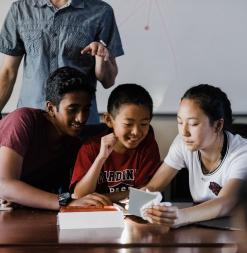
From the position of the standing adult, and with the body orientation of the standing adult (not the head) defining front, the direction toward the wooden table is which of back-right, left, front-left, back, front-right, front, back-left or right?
front

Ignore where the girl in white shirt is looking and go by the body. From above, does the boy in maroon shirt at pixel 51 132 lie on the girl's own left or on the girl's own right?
on the girl's own right

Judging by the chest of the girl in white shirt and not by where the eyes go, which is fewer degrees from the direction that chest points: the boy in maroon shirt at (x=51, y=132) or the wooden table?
the wooden table

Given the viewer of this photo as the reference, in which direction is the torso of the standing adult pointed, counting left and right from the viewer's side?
facing the viewer

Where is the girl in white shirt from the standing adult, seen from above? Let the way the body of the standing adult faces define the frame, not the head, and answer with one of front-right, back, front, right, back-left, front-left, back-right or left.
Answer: front-left

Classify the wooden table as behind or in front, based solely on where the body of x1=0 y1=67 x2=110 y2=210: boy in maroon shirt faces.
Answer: in front

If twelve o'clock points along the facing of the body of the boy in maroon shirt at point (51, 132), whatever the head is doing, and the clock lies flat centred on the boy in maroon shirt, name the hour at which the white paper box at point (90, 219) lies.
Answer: The white paper box is roughly at 1 o'clock from the boy in maroon shirt.

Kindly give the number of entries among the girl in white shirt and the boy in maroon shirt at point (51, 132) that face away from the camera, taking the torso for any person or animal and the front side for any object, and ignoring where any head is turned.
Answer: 0

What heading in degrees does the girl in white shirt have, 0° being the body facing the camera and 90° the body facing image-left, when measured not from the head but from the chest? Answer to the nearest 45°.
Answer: approximately 45°

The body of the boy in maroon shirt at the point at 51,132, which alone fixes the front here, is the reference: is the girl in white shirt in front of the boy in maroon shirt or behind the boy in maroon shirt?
in front

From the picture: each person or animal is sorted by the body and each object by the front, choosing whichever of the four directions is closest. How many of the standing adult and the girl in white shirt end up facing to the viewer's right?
0

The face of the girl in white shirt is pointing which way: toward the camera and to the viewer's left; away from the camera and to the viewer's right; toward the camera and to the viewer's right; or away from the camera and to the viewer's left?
toward the camera and to the viewer's left

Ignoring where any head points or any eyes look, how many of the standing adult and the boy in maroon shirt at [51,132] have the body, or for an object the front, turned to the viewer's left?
0
